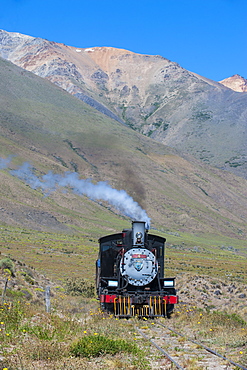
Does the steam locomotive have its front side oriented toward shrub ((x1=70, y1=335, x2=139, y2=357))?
yes

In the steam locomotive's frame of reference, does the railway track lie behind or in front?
in front

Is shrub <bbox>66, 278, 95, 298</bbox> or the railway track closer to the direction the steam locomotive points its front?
the railway track

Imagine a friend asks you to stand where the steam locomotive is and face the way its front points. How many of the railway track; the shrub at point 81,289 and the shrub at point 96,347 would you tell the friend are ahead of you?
2

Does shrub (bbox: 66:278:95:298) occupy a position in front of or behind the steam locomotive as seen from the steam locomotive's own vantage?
behind

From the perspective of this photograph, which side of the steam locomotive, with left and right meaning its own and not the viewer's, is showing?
front
